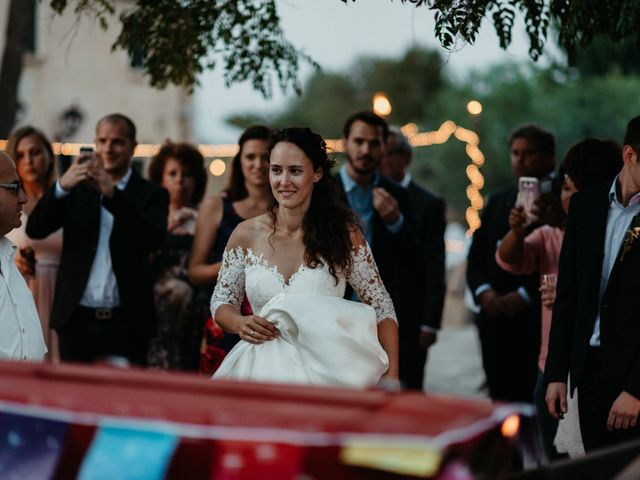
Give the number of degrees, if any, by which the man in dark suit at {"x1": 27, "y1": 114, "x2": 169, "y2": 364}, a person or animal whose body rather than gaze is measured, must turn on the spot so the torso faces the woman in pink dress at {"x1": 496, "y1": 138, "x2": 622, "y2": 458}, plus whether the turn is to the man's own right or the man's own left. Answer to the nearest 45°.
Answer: approximately 45° to the man's own left

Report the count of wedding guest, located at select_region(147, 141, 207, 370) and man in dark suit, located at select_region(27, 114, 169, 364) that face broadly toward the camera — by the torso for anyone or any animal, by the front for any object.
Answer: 2

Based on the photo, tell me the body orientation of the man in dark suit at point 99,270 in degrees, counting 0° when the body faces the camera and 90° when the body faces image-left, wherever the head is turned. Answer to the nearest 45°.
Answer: approximately 0°
